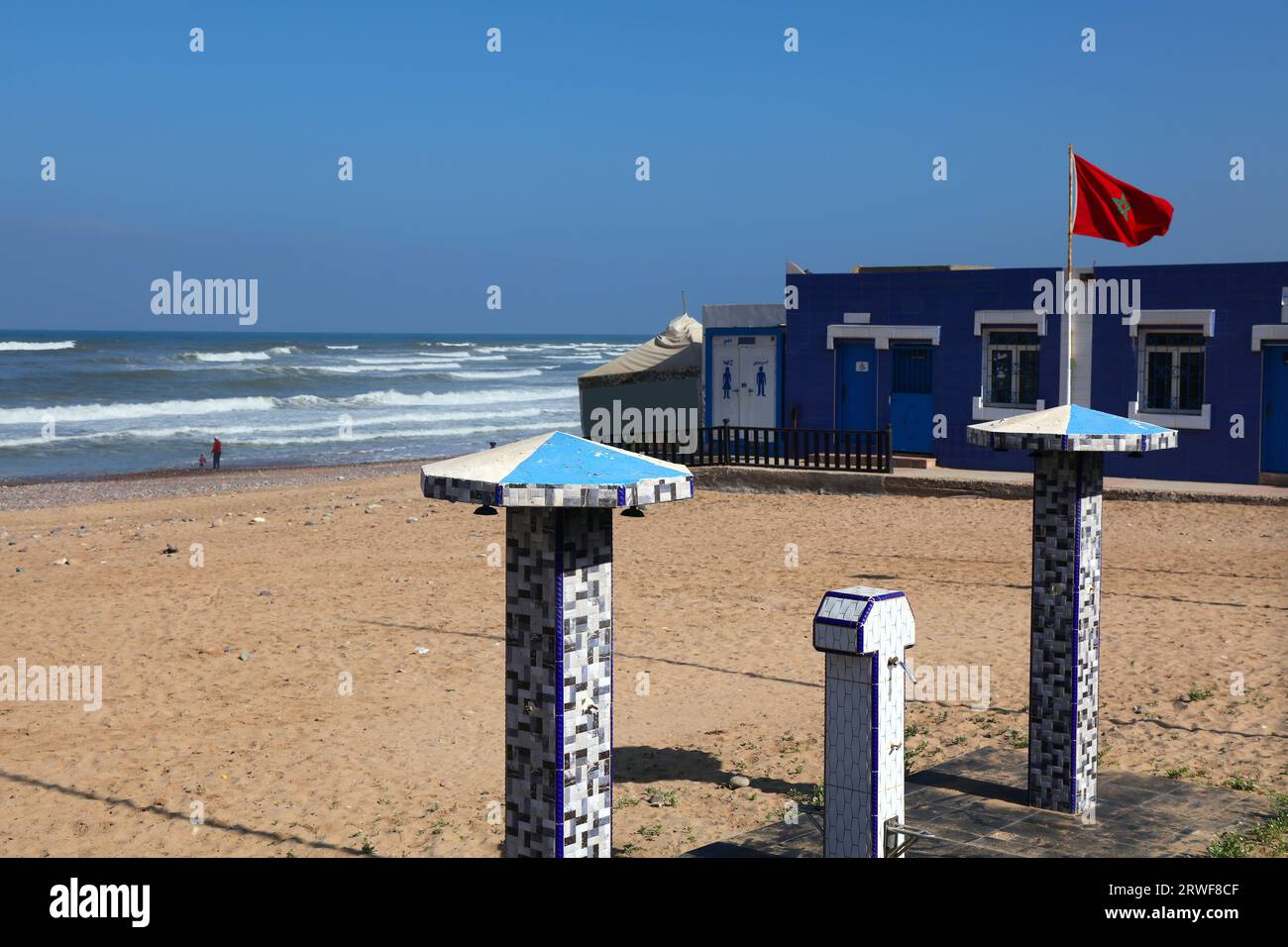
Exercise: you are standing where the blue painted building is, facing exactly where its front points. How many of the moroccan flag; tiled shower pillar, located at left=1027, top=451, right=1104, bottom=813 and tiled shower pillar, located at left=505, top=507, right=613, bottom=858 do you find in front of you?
3

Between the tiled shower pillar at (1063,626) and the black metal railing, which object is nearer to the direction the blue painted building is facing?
the tiled shower pillar

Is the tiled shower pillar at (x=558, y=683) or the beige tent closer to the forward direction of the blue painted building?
the tiled shower pillar

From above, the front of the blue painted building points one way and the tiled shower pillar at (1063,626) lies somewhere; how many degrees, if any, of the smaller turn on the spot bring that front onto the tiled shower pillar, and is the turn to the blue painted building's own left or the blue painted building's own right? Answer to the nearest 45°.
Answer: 0° — it already faces it

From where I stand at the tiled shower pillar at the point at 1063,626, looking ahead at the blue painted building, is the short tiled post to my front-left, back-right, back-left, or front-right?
back-left

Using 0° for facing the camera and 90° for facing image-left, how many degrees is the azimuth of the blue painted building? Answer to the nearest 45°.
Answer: approximately 0°

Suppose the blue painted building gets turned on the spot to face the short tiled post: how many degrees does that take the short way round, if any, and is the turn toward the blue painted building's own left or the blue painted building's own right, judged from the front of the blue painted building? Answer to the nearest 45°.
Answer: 0° — it already faces it

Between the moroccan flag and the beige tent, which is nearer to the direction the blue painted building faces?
the moroccan flag

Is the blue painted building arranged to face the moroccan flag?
yes

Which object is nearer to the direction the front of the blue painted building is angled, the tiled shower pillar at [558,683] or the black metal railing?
the tiled shower pillar
